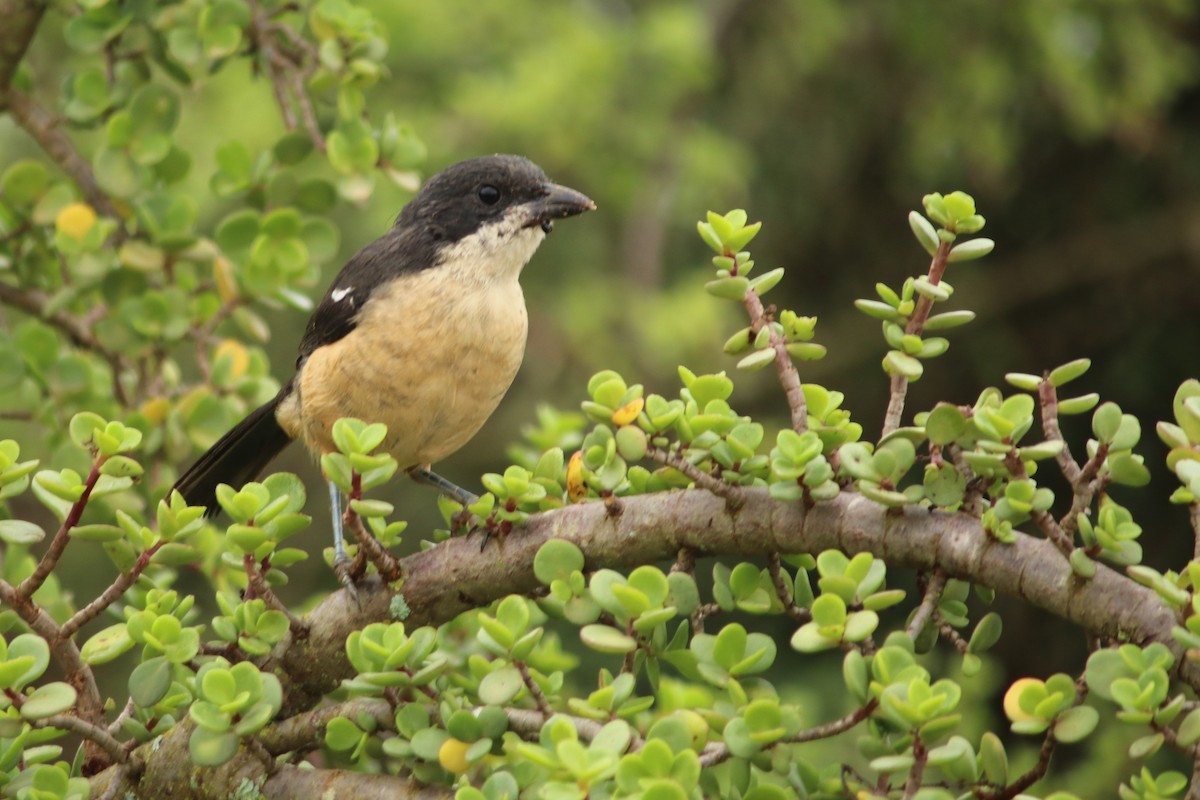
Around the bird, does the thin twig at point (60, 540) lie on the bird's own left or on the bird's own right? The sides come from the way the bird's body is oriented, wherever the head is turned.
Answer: on the bird's own right

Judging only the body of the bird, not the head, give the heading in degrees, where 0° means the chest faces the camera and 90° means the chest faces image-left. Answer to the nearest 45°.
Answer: approximately 315°
